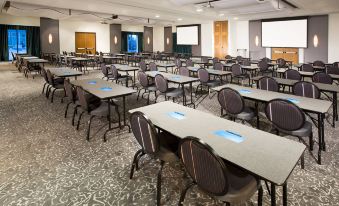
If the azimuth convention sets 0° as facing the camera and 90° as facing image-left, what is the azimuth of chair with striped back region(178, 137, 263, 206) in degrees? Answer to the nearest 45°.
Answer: approximately 225°

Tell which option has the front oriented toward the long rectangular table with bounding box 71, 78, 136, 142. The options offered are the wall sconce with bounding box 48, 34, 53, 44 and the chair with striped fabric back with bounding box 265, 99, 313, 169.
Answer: the wall sconce

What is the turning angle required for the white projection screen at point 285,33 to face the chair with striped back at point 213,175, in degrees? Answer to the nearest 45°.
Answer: approximately 45° to its left

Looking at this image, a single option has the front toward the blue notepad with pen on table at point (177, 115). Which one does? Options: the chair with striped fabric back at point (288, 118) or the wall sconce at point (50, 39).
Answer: the wall sconce

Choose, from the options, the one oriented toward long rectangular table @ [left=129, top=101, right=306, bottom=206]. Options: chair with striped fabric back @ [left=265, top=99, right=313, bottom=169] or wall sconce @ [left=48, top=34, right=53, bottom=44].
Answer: the wall sconce

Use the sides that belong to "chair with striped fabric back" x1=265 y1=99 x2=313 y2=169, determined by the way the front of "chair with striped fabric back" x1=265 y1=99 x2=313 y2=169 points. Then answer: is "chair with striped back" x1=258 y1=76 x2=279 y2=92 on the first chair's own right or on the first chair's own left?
on the first chair's own left

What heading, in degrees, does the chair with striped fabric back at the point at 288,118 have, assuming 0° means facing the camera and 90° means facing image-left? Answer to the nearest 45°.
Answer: approximately 225°

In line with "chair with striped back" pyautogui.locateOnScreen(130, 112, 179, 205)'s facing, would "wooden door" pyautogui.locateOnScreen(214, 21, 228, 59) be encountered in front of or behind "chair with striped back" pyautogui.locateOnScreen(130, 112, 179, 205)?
in front

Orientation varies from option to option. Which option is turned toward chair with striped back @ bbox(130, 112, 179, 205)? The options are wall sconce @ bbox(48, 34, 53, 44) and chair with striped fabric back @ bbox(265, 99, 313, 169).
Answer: the wall sconce
